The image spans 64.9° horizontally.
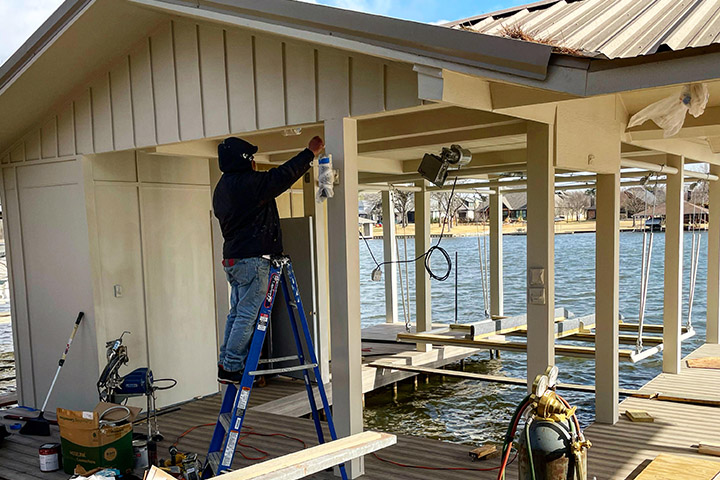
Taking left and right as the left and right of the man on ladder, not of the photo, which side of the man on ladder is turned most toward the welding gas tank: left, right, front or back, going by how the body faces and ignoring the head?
right

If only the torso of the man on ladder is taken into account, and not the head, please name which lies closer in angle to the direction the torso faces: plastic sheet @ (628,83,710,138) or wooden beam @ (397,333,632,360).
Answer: the wooden beam

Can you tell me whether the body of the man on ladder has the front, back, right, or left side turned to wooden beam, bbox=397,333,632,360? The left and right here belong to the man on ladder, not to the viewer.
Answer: front

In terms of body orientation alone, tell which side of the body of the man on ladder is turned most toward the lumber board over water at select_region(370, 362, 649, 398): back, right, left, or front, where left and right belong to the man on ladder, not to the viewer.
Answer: front

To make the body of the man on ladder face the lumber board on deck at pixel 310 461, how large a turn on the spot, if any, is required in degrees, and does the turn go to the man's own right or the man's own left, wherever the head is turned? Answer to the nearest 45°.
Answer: approximately 135° to the man's own right

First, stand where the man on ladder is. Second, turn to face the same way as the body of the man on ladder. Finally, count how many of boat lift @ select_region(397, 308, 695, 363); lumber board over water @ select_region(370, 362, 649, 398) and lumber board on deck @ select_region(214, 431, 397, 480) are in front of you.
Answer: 2

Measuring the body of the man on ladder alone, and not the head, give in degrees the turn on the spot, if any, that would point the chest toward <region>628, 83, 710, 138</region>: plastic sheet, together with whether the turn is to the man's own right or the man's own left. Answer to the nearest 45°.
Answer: approximately 45° to the man's own right

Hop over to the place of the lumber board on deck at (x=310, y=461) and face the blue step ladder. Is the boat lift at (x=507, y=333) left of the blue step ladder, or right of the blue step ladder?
right

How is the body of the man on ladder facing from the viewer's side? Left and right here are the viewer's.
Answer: facing away from the viewer and to the right of the viewer

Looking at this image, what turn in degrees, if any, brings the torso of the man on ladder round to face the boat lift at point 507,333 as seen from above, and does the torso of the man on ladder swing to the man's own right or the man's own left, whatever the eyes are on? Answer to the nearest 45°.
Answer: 0° — they already face it
